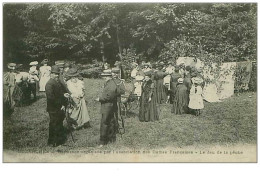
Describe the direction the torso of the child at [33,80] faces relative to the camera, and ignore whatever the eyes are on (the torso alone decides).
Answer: toward the camera

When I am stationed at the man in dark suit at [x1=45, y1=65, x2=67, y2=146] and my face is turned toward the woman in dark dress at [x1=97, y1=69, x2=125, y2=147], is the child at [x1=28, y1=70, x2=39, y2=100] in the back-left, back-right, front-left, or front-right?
back-left

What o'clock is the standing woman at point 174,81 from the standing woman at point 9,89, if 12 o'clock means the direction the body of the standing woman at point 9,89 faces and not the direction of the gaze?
the standing woman at point 174,81 is roughly at 11 o'clock from the standing woman at point 9,89.

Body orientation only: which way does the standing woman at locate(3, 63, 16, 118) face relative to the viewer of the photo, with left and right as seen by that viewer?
facing the viewer and to the right of the viewer

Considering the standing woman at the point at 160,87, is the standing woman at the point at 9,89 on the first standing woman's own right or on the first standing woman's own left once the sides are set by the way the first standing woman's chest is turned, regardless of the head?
on the first standing woman's own right

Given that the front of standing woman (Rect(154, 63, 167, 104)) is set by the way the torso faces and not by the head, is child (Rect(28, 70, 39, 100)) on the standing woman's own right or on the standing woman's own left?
on the standing woman's own left

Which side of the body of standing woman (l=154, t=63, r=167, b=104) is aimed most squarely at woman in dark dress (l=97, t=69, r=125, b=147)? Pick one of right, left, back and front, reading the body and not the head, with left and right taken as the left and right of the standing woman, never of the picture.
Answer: back
